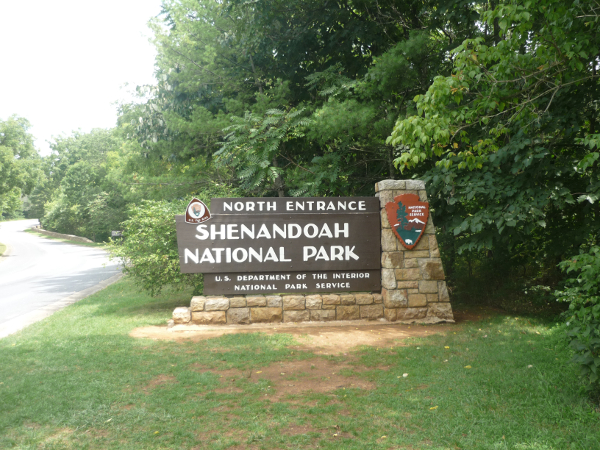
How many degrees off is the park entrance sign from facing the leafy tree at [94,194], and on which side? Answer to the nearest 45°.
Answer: approximately 135° to its right

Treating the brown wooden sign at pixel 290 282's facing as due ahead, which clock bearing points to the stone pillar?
The stone pillar is roughly at 9 o'clock from the brown wooden sign.

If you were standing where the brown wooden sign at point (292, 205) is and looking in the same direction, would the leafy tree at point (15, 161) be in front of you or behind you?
behind

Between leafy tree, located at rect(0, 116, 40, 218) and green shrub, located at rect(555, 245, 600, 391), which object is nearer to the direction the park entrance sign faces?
the green shrub

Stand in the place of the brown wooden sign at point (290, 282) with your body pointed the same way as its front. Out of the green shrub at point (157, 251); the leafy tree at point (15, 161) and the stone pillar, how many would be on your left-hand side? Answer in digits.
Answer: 1

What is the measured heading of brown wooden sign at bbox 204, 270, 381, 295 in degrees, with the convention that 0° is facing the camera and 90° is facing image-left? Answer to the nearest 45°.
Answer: approximately 0°

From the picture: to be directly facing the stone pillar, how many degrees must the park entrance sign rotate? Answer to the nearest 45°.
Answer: approximately 90° to its left

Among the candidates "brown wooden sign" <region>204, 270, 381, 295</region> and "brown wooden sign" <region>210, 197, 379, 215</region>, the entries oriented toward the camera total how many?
2

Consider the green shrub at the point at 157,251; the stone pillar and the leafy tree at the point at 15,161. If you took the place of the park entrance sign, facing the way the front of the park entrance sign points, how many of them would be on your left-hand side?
1

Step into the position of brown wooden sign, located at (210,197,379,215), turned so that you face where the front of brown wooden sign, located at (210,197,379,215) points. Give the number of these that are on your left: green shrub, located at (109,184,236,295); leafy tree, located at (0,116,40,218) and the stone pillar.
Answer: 1
